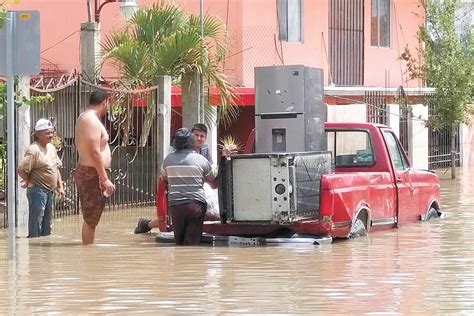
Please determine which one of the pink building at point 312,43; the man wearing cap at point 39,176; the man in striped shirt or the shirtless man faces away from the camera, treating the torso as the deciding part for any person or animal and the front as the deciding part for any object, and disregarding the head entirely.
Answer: the man in striped shirt

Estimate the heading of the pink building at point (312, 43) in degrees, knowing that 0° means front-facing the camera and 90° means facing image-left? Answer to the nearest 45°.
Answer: approximately 0°

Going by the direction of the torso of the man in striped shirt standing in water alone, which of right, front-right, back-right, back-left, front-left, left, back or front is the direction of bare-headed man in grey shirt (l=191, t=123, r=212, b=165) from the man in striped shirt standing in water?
front

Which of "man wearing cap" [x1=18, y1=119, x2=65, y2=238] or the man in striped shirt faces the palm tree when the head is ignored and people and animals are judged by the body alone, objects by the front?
the man in striped shirt

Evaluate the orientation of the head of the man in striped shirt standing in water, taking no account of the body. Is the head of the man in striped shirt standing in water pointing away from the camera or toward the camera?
away from the camera

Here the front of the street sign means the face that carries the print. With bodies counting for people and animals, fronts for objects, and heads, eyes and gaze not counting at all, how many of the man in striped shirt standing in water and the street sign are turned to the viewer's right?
0

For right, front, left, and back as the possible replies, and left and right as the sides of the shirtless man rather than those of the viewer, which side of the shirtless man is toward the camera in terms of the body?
right

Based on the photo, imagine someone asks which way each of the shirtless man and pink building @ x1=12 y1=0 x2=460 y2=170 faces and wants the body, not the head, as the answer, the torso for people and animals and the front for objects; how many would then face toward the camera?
1

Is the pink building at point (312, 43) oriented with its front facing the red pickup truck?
yes

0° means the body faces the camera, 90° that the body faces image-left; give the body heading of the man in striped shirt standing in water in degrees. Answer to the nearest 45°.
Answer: approximately 180°

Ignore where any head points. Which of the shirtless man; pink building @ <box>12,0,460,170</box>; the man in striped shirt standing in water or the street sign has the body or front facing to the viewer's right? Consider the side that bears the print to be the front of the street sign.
the shirtless man

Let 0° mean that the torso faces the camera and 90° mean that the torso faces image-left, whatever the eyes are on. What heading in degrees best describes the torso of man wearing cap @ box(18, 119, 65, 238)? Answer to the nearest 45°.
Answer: approximately 315°
